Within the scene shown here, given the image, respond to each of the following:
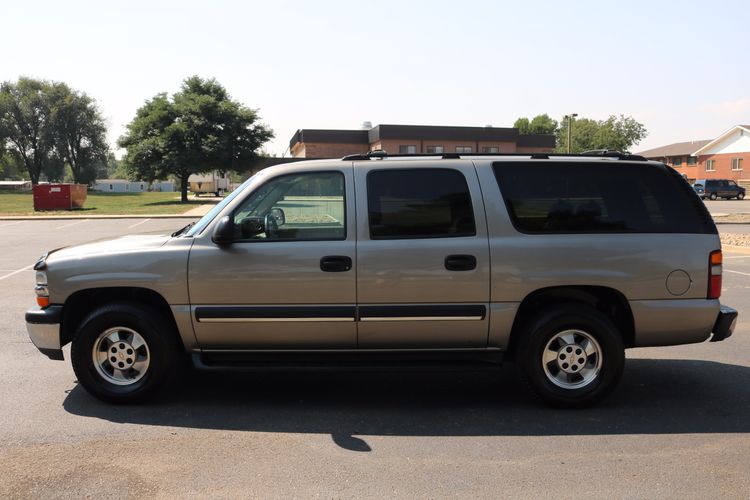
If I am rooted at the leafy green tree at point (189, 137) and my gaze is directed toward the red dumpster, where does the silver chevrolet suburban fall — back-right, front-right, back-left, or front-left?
front-left

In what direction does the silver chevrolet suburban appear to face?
to the viewer's left

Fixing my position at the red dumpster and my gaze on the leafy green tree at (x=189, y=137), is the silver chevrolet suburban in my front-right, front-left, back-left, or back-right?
back-right

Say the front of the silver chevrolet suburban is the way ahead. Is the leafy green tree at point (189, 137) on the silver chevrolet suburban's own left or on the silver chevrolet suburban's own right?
on the silver chevrolet suburban's own right

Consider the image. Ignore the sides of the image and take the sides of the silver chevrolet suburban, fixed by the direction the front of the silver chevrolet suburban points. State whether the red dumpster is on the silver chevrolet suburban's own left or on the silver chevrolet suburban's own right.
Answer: on the silver chevrolet suburban's own right
